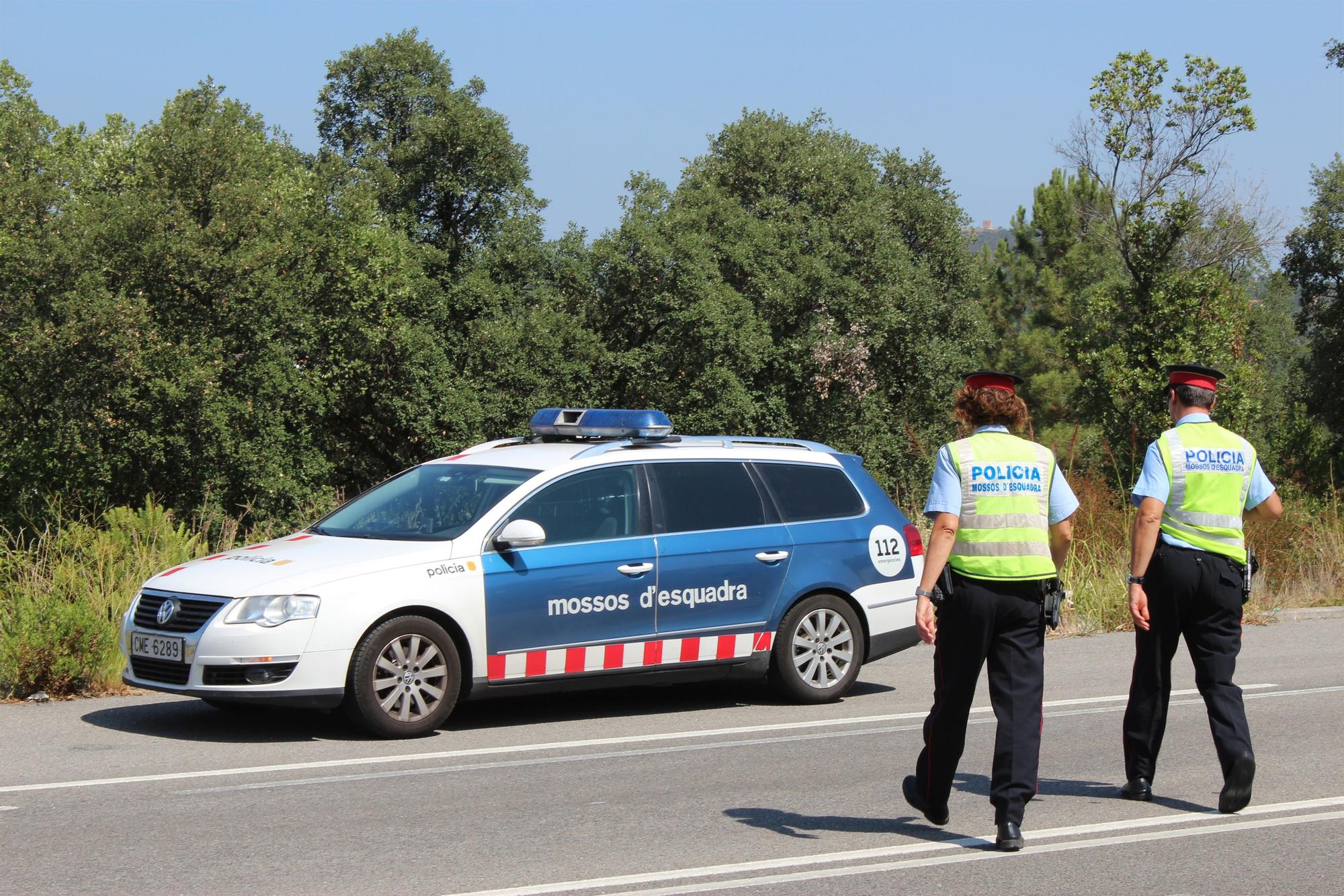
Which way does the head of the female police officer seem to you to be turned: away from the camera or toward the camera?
away from the camera

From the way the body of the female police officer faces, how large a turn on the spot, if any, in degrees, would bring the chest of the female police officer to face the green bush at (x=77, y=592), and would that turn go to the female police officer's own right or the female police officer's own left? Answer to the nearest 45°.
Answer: approximately 45° to the female police officer's own left

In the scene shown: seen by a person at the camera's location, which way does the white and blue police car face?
facing the viewer and to the left of the viewer

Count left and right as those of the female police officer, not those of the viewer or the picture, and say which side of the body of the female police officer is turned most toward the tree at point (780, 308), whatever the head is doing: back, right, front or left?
front

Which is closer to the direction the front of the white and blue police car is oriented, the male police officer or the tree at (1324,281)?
the male police officer

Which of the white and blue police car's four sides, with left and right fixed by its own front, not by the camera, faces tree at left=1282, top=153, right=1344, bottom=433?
back

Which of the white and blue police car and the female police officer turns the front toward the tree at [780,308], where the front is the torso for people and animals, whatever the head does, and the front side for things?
the female police officer

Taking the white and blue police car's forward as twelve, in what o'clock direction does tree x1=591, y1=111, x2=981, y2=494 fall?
The tree is roughly at 5 o'clock from the white and blue police car.

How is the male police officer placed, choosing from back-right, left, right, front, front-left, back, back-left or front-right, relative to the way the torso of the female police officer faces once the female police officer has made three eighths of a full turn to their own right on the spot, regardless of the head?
left

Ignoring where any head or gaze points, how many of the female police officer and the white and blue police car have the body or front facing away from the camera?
1

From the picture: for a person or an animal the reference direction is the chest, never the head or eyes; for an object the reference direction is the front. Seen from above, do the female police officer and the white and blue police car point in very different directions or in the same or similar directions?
very different directions

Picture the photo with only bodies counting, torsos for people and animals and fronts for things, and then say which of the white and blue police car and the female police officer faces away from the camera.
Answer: the female police officer

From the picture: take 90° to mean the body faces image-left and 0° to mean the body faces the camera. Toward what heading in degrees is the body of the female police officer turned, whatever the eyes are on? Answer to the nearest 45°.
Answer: approximately 180°
